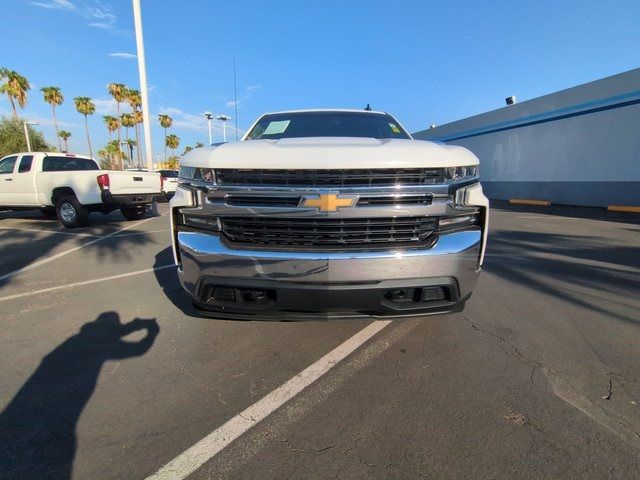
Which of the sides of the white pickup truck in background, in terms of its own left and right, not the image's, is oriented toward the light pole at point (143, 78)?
right

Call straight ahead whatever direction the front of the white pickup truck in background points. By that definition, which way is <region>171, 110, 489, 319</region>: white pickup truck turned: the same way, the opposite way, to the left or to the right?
to the left

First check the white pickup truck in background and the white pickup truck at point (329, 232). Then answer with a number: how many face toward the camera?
1

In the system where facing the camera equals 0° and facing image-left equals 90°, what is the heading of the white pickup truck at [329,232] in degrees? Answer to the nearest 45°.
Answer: approximately 0°

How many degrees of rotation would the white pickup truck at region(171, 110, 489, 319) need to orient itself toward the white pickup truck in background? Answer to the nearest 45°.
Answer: approximately 135° to its right

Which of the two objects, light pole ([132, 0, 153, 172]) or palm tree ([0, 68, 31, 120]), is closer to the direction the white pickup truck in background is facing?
the palm tree

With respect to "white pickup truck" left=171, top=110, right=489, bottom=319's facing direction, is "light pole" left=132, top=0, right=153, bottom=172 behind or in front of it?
behind

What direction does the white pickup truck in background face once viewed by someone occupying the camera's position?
facing away from the viewer and to the left of the viewer

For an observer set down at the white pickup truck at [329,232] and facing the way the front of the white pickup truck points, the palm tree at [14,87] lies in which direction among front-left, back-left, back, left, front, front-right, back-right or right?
back-right
